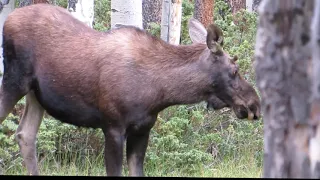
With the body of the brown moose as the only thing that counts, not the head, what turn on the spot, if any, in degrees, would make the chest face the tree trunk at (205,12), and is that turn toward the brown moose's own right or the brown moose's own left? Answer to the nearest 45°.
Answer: approximately 90° to the brown moose's own left

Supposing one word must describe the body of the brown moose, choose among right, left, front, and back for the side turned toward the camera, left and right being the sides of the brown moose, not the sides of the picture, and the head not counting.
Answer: right

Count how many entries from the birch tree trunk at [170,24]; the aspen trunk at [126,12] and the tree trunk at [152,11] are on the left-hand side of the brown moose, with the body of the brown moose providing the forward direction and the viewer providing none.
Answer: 3

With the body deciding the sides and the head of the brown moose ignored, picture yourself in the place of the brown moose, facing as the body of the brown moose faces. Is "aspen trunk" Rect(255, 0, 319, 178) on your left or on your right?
on your right

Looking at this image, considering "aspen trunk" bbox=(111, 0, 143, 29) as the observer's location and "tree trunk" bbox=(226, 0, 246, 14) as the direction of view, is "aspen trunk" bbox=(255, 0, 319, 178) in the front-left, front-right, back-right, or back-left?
back-right

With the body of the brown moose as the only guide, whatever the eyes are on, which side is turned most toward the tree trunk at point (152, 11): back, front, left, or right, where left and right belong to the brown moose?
left

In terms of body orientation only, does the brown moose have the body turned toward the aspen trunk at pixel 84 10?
no

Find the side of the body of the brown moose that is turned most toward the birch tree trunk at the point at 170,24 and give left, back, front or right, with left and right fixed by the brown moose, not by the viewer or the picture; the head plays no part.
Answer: left

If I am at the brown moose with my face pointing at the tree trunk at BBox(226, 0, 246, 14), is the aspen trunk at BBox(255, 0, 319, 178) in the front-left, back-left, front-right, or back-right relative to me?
back-right
